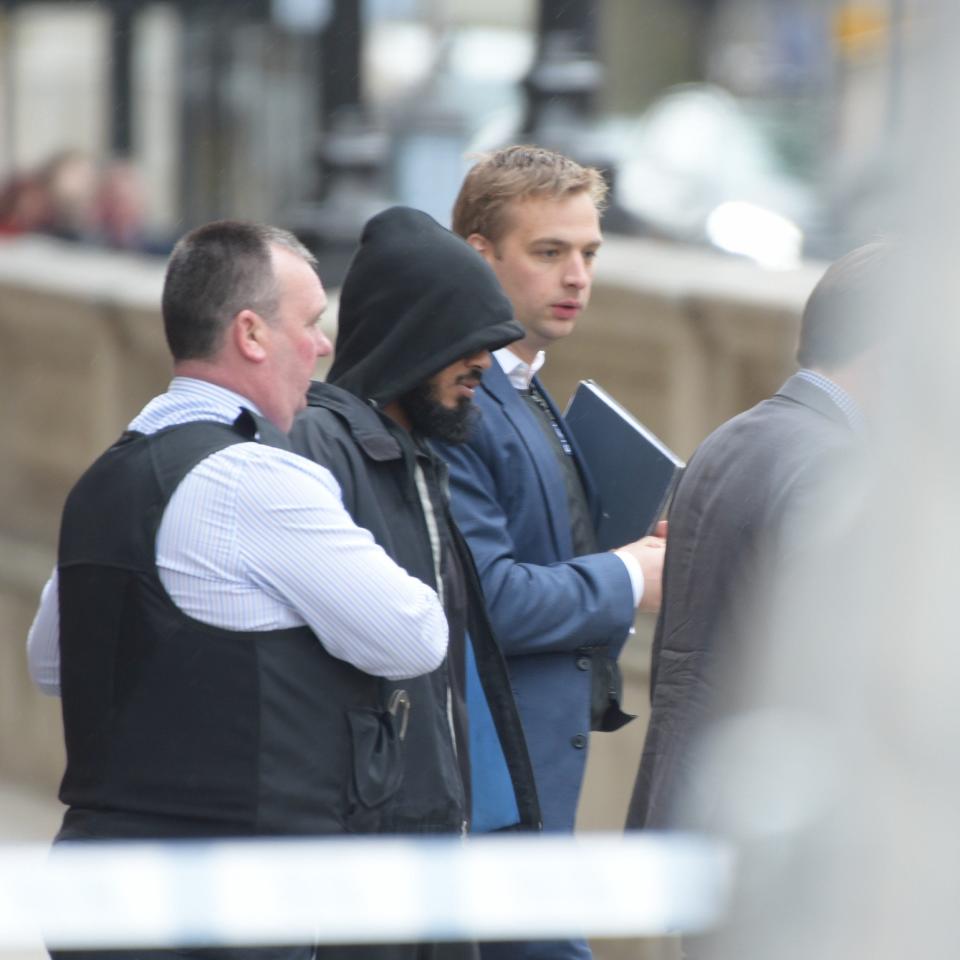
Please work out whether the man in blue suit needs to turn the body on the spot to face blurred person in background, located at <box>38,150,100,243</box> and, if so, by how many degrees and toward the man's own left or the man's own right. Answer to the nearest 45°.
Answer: approximately 135° to the man's own left

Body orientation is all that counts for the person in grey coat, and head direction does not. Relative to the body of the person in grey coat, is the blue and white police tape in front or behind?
behind

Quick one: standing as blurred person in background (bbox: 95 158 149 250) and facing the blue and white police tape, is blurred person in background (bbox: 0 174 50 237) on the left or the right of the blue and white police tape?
right

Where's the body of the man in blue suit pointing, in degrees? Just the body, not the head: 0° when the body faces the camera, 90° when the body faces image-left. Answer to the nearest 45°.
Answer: approximately 315°

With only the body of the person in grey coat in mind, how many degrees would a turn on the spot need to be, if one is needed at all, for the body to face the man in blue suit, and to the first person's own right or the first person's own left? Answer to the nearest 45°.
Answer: approximately 90° to the first person's own left
